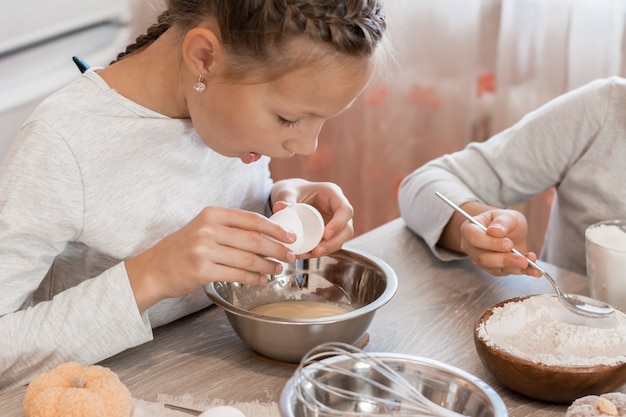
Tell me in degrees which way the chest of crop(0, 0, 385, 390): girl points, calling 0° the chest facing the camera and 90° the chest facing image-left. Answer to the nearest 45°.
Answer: approximately 315°

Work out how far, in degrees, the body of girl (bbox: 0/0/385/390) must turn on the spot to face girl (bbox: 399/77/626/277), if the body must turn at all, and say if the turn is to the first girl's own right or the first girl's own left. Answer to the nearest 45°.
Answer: approximately 45° to the first girl's own left

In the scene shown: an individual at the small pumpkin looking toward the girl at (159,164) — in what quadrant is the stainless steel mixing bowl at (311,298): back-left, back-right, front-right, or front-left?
front-right

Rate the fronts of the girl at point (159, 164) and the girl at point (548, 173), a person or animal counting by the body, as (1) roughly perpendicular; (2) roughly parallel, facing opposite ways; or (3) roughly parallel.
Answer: roughly perpendicular

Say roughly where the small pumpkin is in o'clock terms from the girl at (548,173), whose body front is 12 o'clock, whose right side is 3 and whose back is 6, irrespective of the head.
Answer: The small pumpkin is roughly at 1 o'clock from the girl.

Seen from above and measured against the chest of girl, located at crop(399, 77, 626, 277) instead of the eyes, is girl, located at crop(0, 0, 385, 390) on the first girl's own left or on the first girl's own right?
on the first girl's own right

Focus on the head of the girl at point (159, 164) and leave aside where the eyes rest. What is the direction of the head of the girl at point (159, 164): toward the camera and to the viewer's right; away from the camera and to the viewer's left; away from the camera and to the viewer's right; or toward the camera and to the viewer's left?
toward the camera and to the viewer's right

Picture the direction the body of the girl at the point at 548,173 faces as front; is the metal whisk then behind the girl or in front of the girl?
in front
